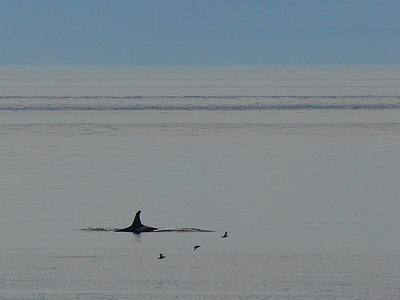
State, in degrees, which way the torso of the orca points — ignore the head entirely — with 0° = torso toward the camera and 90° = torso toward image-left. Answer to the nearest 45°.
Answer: approximately 90°
